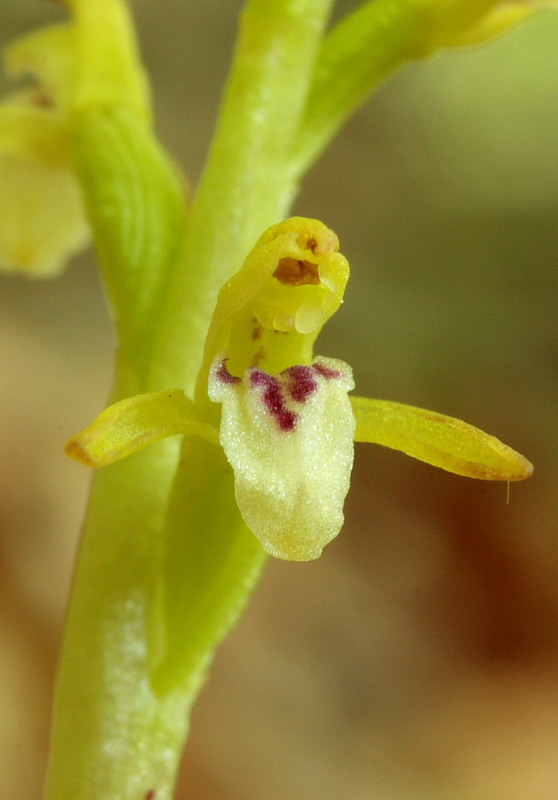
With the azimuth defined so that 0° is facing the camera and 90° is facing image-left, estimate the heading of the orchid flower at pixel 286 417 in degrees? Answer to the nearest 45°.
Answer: approximately 0°
